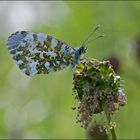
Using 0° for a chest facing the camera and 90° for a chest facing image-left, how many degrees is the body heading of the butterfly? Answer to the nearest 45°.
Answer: approximately 270°
